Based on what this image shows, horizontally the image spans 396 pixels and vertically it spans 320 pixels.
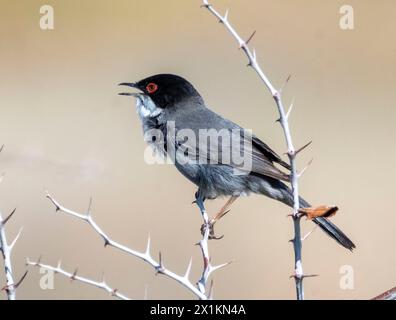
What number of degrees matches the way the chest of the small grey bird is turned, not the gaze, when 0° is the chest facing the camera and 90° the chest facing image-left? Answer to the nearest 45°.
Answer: approximately 90°
